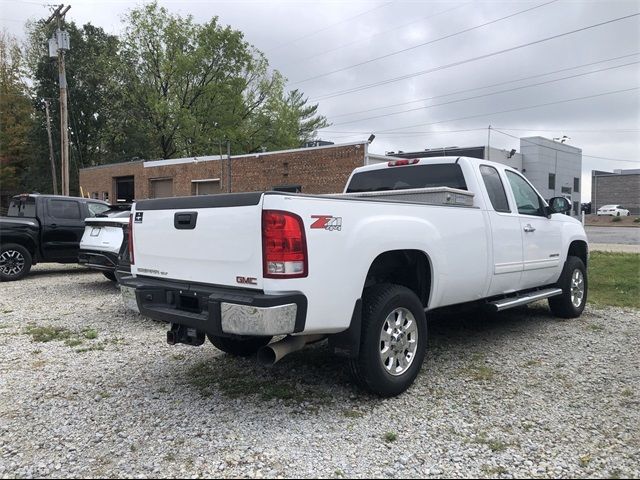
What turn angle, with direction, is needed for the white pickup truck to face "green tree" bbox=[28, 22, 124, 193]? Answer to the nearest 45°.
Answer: approximately 90° to its left

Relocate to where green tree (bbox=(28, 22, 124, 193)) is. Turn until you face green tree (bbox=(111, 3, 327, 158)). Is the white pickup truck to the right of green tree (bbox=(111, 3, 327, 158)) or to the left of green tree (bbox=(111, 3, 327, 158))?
right

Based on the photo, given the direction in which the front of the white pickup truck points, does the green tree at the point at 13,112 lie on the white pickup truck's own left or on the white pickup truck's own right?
on the white pickup truck's own left

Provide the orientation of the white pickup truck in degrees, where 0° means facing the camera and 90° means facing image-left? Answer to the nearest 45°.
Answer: approximately 225°

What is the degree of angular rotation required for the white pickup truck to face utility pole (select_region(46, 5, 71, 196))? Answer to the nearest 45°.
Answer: approximately 90° to its left

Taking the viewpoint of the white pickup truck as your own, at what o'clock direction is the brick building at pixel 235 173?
The brick building is roughly at 10 o'clock from the white pickup truck.

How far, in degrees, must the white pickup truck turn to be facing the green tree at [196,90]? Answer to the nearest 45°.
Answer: approximately 45° to its left

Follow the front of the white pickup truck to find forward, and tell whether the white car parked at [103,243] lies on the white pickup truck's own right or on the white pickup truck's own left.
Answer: on the white pickup truck's own left

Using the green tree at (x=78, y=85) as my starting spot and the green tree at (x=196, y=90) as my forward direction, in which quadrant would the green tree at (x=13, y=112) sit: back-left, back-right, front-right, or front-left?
back-right
